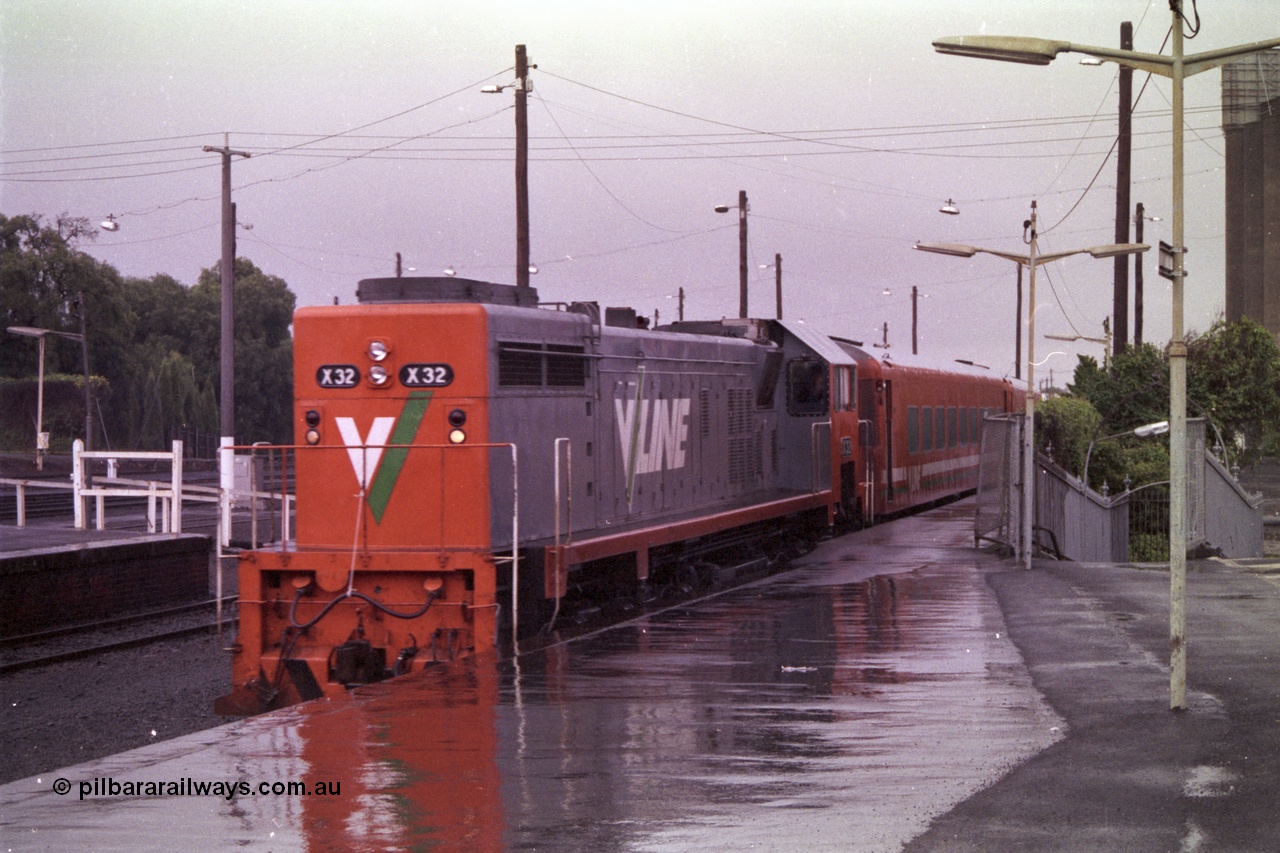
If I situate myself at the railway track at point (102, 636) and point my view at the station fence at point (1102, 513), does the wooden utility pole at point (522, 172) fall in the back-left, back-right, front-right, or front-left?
front-left

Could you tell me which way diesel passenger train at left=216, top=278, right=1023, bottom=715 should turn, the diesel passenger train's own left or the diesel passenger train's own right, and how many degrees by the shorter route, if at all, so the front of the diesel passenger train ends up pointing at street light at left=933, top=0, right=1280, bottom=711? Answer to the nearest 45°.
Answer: approximately 90° to the diesel passenger train's own left

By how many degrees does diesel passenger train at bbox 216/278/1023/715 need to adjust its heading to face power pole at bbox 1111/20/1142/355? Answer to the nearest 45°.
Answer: approximately 180°

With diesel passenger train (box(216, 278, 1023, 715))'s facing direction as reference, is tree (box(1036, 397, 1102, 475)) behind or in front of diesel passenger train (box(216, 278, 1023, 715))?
behind

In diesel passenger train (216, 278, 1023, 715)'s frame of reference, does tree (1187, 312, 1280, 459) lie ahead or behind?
behind

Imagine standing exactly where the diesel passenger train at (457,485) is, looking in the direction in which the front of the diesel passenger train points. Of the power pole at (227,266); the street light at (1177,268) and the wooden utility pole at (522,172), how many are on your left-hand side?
1

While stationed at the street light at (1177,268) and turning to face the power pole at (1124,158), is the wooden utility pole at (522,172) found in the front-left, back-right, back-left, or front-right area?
front-left

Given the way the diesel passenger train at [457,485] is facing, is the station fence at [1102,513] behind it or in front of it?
behind

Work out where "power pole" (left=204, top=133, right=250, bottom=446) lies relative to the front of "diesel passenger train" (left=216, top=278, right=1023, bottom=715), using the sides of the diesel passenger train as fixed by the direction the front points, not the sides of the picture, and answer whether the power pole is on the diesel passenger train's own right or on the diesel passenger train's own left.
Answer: on the diesel passenger train's own right

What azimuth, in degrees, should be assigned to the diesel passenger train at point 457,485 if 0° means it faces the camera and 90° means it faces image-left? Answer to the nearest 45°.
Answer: approximately 45°
